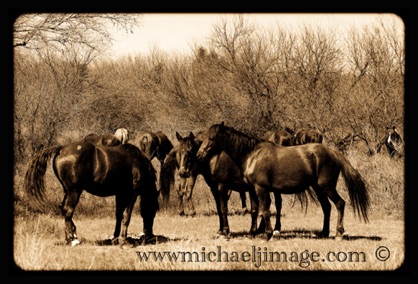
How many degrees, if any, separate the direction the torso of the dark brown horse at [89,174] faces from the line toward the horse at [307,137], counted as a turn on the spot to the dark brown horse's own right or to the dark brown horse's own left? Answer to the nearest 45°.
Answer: approximately 45° to the dark brown horse's own left

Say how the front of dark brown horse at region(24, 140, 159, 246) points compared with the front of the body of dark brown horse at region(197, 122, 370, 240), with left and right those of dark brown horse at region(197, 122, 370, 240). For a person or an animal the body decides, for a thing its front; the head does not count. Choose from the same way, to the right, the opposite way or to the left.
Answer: the opposite way

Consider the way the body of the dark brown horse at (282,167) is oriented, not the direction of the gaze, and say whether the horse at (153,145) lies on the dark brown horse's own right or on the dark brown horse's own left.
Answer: on the dark brown horse's own right

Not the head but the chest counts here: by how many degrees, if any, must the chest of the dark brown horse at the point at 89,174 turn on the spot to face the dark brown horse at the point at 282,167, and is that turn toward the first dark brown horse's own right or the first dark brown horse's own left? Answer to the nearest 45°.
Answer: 0° — it already faces it

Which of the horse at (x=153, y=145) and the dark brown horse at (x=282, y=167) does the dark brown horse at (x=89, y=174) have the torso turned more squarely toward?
the dark brown horse

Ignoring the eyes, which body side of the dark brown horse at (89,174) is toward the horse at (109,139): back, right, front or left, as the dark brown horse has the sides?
left

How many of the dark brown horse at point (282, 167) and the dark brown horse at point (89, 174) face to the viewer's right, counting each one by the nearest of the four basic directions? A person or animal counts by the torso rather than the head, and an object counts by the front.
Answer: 1

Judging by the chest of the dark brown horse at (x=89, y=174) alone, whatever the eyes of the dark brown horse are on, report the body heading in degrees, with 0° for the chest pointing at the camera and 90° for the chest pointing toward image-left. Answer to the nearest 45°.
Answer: approximately 270°

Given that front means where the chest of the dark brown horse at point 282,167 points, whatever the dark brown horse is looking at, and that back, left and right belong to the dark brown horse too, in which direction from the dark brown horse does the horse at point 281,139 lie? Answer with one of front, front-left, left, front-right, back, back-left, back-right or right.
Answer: right

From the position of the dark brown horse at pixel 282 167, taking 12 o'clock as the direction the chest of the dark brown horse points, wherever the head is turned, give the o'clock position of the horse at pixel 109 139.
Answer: The horse is roughly at 1 o'clock from the dark brown horse.

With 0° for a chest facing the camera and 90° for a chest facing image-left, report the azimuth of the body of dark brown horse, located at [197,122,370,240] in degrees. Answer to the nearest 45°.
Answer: approximately 90°
